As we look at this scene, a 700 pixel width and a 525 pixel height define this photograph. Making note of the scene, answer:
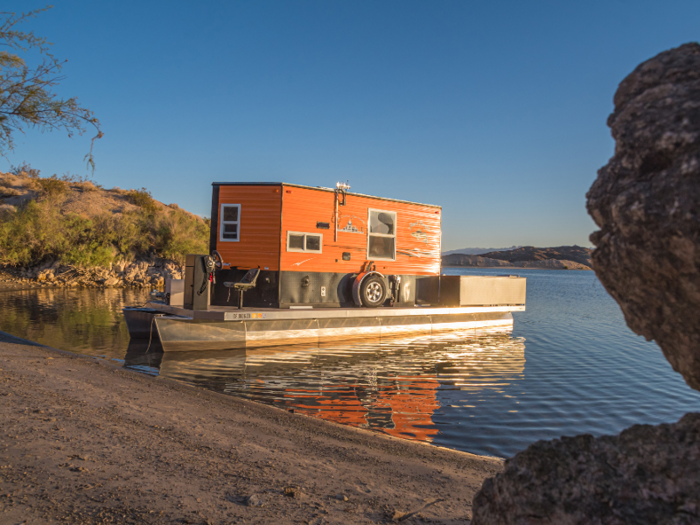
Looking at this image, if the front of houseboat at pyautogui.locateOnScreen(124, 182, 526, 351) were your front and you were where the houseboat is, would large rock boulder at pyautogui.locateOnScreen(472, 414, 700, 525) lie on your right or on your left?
on your left

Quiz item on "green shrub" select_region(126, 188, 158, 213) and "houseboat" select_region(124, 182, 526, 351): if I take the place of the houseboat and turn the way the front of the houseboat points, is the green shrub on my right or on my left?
on my right

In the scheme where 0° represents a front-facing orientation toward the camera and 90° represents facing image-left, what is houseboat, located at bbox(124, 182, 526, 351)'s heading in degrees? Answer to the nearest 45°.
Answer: approximately 45°

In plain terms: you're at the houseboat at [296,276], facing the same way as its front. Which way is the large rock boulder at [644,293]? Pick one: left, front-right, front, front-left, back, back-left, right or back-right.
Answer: front-left

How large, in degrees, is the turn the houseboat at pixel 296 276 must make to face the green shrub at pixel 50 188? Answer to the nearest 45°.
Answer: approximately 90° to its right
